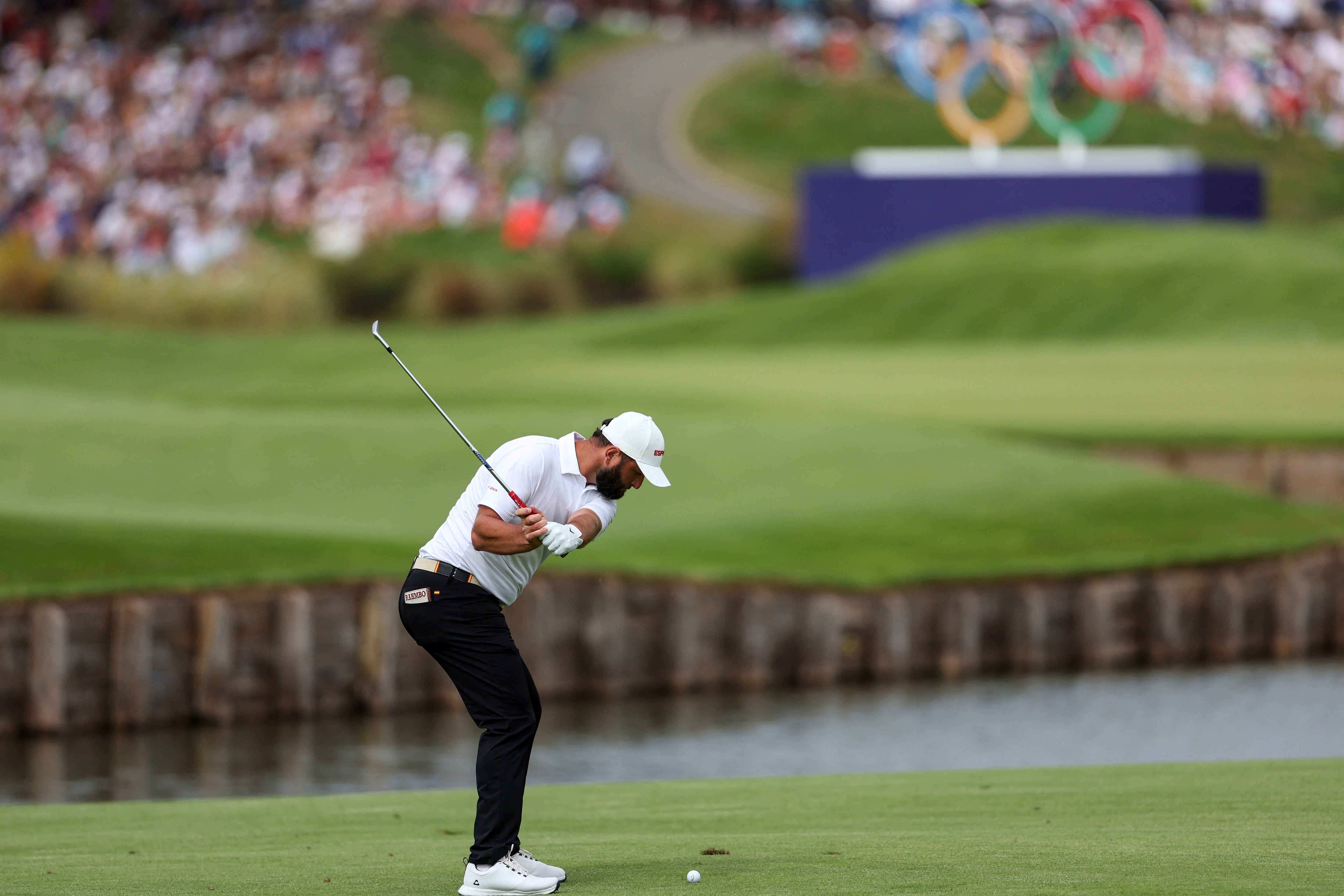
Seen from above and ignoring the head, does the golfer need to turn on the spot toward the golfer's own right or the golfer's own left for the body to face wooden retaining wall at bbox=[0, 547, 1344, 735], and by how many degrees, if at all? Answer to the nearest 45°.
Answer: approximately 90° to the golfer's own left

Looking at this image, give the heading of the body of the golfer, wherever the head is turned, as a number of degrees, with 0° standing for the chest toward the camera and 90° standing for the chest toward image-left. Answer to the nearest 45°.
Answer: approximately 270°

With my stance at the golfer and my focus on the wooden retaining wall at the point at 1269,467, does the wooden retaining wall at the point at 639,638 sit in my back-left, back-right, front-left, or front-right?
front-left

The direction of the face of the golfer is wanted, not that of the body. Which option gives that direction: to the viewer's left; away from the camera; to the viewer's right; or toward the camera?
to the viewer's right

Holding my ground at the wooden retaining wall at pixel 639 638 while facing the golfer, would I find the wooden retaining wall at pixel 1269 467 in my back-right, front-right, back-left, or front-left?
back-left

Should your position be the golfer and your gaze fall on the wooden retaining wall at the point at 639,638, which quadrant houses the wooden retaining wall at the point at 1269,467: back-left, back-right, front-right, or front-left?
front-right

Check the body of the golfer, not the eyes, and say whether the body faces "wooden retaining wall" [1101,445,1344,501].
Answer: no

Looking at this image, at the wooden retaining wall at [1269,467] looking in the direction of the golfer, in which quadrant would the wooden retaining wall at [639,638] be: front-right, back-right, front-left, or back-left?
front-right
